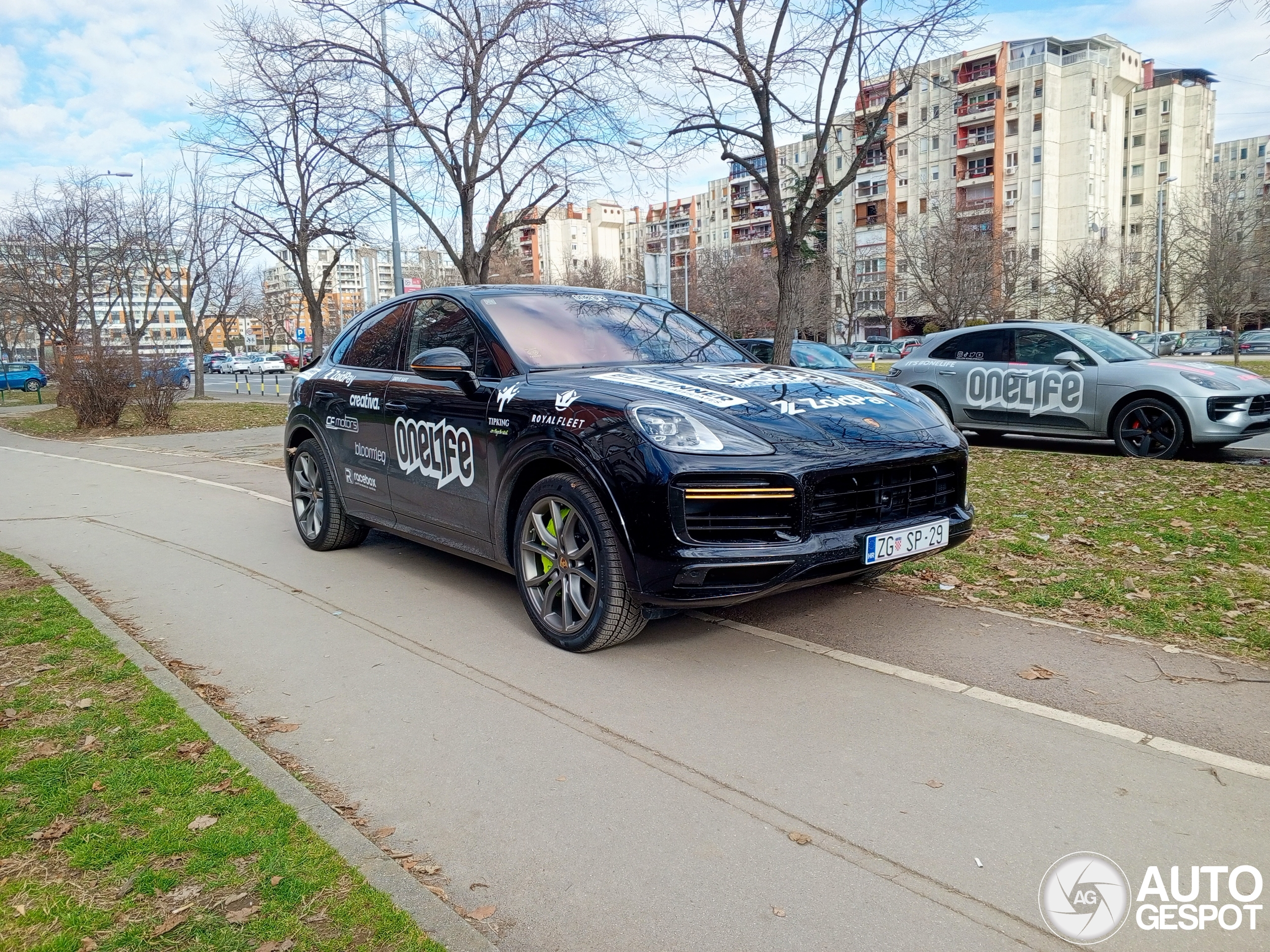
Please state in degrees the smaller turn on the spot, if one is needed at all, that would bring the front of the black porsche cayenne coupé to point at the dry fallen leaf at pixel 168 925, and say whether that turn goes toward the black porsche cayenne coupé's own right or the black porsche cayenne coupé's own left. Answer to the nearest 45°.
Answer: approximately 90° to the black porsche cayenne coupé's own right

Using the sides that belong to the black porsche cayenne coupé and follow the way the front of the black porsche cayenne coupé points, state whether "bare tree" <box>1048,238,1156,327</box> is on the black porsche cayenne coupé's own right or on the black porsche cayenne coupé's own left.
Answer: on the black porsche cayenne coupé's own left

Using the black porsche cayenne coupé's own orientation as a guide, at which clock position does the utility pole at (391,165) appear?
The utility pole is roughly at 7 o'clock from the black porsche cayenne coupé.

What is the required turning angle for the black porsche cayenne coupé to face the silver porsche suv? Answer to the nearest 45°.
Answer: approximately 90° to its left

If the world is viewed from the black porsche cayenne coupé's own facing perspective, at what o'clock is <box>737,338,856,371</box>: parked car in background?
The parked car in background is roughly at 8 o'clock from the black porsche cayenne coupé.

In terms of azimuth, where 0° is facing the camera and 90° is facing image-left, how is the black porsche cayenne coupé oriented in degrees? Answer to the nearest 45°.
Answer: approximately 315°

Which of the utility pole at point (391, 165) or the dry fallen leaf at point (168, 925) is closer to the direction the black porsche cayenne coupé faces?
the dry fallen leaf
